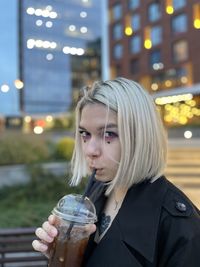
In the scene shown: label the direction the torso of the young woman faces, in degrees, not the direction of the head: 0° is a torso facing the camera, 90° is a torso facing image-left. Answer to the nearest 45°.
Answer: approximately 45°

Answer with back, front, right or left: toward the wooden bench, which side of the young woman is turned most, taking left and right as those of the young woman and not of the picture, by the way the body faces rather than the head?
right

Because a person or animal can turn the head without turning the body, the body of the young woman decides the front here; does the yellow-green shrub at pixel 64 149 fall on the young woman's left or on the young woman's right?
on the young woman's right

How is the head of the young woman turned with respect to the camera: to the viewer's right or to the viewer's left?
to the viewer's left

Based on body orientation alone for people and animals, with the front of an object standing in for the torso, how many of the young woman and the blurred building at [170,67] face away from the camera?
0

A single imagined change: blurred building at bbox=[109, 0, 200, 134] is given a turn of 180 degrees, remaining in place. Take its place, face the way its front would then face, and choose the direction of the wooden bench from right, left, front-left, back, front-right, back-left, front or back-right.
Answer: back-right

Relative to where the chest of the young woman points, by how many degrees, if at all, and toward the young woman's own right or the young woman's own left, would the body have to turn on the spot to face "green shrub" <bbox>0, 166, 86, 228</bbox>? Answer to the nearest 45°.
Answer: approximately 135° to the young woman's own right

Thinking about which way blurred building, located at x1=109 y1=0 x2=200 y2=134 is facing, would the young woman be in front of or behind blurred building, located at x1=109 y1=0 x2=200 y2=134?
in front

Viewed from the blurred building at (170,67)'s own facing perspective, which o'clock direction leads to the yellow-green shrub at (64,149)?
The yellow-green shrub is roughly at 11 o'clock from the blurred building.

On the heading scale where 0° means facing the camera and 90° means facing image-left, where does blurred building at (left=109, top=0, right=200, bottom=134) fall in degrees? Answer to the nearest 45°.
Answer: approximately 45°
